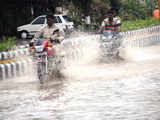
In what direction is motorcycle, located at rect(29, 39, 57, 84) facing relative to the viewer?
toward the camera

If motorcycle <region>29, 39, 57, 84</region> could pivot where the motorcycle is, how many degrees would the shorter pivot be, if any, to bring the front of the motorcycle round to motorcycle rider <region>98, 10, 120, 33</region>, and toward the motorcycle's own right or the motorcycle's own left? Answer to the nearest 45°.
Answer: approximately 135° to the motorcycle's own left

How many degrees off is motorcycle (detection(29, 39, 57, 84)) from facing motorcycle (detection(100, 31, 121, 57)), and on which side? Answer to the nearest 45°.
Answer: approximately 135° to its left
